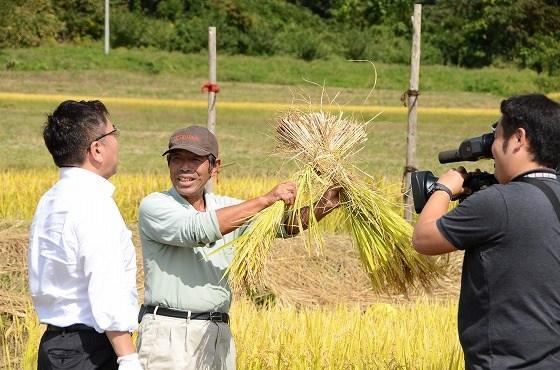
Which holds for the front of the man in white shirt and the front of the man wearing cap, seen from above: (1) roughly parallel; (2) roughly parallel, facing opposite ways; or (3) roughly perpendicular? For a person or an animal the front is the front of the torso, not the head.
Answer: roughly perpendicular

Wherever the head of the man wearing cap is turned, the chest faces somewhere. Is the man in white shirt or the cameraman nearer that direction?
the cameraman

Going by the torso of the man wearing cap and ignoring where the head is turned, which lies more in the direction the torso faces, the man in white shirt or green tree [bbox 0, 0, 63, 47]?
the man in white shirt

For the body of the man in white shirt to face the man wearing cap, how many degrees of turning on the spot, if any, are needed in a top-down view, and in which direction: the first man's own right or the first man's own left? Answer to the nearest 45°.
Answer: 0° — they already face them

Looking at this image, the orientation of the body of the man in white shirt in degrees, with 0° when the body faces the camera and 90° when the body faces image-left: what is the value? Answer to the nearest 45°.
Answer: approximately 225°

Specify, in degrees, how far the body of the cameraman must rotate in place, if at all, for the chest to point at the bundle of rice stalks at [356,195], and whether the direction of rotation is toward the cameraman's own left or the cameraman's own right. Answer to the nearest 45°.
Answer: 0° — they already face it

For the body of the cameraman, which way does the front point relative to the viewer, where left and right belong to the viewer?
facing away from the viewer and to the left of the viewer

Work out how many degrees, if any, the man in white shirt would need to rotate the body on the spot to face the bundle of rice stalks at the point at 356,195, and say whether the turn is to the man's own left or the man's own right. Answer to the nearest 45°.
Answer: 0° — they already face it
